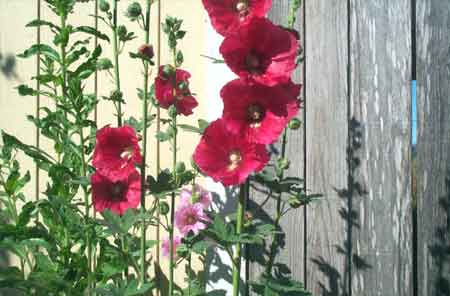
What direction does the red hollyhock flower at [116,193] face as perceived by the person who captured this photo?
facing the viewer

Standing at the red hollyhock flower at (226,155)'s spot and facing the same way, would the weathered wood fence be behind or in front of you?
behind

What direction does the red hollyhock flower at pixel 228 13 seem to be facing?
toward the camera

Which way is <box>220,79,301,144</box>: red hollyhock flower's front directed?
toward the camera
